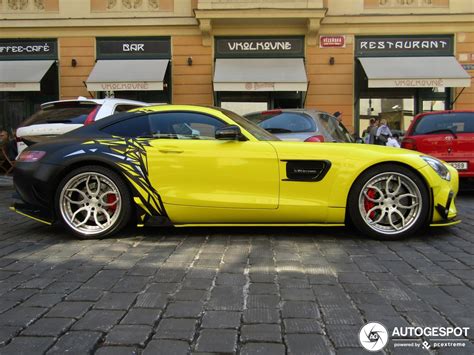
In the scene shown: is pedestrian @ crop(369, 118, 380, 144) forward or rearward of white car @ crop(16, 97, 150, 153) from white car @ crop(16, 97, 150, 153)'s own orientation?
forward

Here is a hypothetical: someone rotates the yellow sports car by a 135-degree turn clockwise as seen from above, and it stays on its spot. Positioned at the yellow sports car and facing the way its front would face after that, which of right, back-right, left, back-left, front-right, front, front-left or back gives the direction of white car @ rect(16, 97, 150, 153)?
right

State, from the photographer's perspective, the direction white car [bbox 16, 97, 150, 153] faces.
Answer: facing away from the viewer and to the right of the viewer

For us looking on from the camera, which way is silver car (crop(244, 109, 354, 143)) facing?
facing away from the viewer and to the right of the viewer

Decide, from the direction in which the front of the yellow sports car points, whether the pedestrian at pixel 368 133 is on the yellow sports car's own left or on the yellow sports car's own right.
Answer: on the yellow sports car's own left

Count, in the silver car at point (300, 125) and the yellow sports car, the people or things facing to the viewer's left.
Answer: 0

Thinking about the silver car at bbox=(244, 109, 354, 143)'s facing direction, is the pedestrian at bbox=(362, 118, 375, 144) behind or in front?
in front

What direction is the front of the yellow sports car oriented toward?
to the viewer's right

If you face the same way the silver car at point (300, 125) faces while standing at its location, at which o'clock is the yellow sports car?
The yellow sports car is roughly at 5 o'clock from the silver car.
